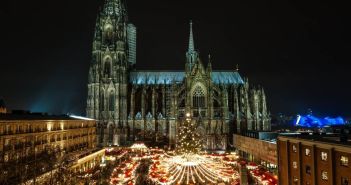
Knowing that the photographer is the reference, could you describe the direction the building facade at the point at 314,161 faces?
facing the viewer and to the left of the viewer
